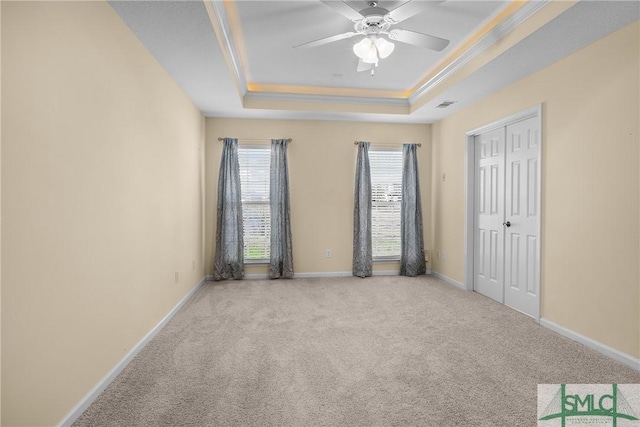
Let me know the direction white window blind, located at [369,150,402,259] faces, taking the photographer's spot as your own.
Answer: facing the viewer

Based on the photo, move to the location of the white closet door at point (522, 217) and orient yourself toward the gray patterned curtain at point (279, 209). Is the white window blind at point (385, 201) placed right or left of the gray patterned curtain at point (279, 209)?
right

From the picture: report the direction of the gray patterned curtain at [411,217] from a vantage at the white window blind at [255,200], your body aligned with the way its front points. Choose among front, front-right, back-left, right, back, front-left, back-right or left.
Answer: left

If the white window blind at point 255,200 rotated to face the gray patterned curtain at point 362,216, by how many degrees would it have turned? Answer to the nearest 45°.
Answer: approximately 90° to its left

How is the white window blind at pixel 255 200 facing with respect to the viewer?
toward the camera

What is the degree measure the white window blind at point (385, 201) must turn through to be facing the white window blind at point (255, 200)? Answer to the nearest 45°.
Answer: approximately 90° to its right

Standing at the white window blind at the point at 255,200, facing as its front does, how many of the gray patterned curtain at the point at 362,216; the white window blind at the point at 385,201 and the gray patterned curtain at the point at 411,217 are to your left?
3

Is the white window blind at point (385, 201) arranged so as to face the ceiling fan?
yes

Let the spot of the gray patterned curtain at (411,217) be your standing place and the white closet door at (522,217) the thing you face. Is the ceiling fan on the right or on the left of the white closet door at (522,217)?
right

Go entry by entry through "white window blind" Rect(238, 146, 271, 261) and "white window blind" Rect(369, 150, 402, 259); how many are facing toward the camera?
2

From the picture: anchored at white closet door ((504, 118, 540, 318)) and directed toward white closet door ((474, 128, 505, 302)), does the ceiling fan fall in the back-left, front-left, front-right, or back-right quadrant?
back-left

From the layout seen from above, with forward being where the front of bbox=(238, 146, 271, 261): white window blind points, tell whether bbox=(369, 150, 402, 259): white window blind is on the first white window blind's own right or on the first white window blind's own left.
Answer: on the first white window blind's own left

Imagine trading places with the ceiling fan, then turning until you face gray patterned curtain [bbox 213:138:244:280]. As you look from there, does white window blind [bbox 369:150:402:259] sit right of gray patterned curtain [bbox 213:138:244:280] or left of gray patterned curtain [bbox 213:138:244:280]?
right
